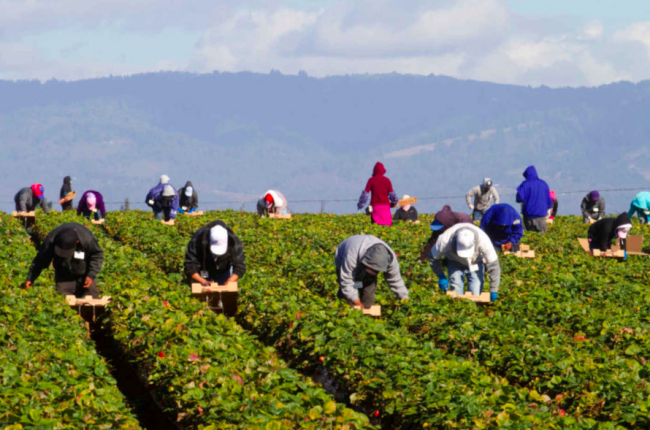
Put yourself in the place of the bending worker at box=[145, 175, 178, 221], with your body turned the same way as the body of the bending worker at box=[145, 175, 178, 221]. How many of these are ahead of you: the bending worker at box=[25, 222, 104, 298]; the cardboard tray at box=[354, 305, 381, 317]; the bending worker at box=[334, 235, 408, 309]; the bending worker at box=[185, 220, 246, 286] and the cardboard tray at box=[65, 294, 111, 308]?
5

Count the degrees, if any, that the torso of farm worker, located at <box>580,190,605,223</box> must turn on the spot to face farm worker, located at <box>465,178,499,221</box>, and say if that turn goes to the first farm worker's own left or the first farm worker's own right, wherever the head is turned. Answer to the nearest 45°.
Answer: approximately 45° to the first farm worker's own right

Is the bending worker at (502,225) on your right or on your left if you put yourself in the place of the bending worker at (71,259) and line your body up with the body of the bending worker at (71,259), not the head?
on your left

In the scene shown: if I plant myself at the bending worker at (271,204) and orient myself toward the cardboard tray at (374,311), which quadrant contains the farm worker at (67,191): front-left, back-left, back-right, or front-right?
back-right

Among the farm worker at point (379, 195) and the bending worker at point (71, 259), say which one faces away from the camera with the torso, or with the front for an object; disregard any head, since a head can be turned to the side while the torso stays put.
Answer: the farm worker

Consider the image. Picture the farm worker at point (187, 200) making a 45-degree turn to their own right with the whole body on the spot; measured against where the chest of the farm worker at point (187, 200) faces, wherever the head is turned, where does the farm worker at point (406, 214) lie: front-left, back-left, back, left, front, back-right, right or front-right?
back-left

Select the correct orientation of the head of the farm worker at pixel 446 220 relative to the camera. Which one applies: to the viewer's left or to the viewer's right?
to the viewer's left

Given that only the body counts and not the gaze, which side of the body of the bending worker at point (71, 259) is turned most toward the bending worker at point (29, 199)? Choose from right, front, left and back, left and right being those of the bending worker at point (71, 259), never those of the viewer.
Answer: back

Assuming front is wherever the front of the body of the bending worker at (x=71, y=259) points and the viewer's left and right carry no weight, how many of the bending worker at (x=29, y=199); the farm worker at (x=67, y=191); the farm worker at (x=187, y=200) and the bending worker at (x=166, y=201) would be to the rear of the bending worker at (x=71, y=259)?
4

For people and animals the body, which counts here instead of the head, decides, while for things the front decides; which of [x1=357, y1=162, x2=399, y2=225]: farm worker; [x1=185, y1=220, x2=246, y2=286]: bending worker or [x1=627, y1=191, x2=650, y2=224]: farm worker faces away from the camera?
[x1=357, y1=162, x2=399, y2=225]: farm worker
